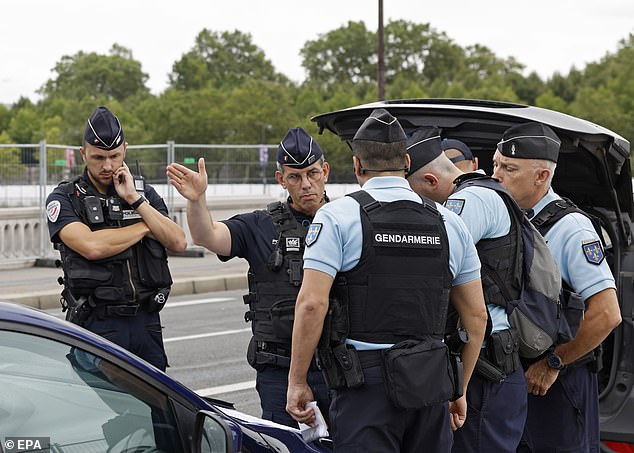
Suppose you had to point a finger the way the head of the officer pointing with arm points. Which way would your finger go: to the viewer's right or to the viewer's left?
to the viewer's right

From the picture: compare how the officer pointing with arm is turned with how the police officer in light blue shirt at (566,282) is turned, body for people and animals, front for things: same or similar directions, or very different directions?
very different directions

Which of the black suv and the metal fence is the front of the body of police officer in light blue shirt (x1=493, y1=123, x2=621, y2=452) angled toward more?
the metal fence

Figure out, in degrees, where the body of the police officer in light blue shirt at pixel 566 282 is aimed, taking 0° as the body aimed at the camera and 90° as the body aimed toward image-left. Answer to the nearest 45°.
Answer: approximately 90°

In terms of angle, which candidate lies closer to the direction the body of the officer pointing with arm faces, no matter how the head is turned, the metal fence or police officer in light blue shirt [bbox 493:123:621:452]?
the police officer in light blue shirt

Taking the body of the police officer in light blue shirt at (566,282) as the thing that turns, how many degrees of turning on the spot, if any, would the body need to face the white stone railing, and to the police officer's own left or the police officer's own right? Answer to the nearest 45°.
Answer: approximately 45° to the police officer's own right

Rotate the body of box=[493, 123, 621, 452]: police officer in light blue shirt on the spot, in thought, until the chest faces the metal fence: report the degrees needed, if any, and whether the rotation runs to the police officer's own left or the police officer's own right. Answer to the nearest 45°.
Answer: approximately 45° to the police officer's own right

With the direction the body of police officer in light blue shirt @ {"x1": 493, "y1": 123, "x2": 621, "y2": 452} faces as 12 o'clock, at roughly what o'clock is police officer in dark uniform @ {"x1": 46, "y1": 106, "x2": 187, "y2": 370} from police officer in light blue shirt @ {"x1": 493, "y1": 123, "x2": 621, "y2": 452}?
police officer in dark uniform @ {"x1": 46, "y1": 106, "x2": 187, "y2": 370} is roughly at 12 o'clock from police officer in light blue shirt @ {"x1": 493, "y1": 123, "x2": 621, "y2": 452}.
